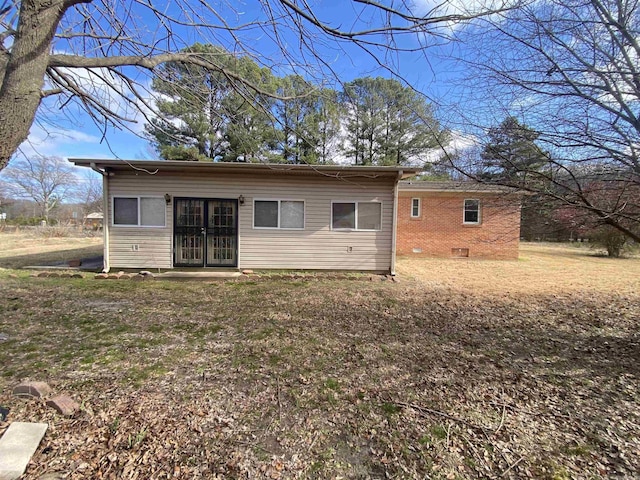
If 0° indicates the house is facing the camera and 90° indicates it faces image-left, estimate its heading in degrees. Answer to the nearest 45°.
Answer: approximately 0°

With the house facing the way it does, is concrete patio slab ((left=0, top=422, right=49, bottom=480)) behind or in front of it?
in front
